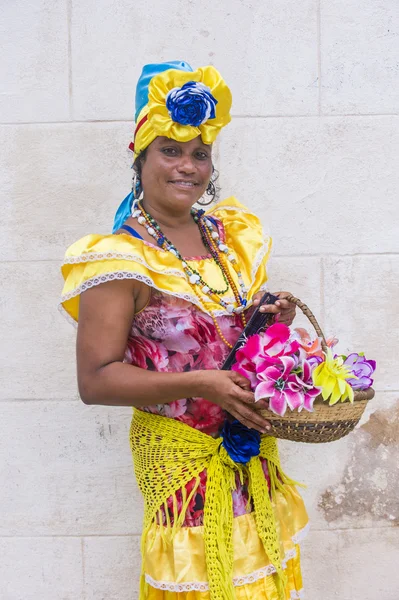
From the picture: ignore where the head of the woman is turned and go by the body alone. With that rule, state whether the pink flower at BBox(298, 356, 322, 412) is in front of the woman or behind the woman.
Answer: in front

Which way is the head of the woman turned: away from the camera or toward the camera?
toward the camera

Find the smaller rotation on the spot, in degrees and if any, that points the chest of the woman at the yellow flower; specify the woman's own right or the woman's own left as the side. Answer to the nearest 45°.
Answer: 0° — they already face it

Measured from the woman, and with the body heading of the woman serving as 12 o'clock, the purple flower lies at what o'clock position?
The purple flower is roughly at 11 o'clock from the woman.

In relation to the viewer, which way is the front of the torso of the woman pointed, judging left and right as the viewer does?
facing the viewer and to the right of the viewer
